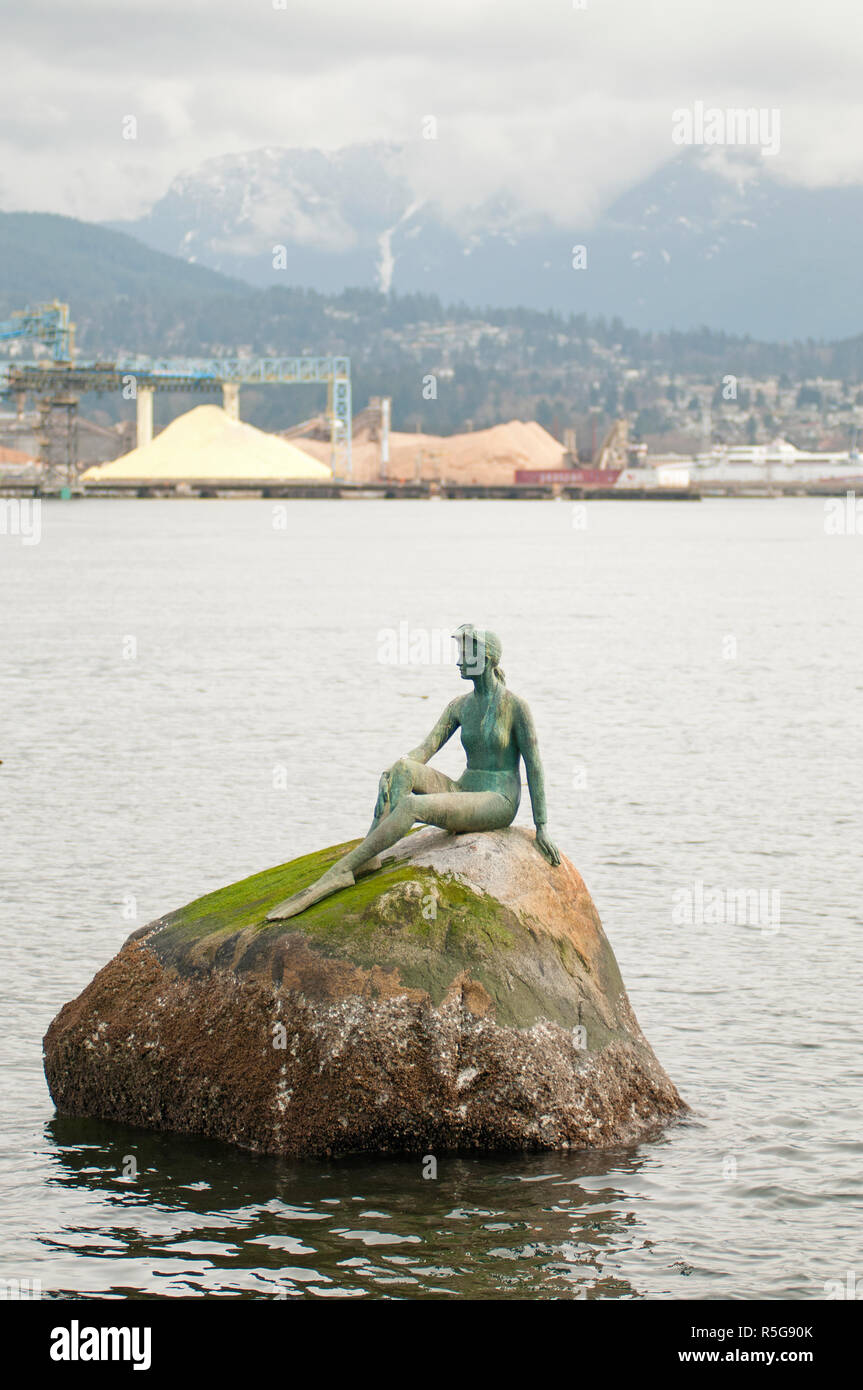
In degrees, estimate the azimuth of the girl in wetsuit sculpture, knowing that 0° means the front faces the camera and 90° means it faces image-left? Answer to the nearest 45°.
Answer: approximately 45°
